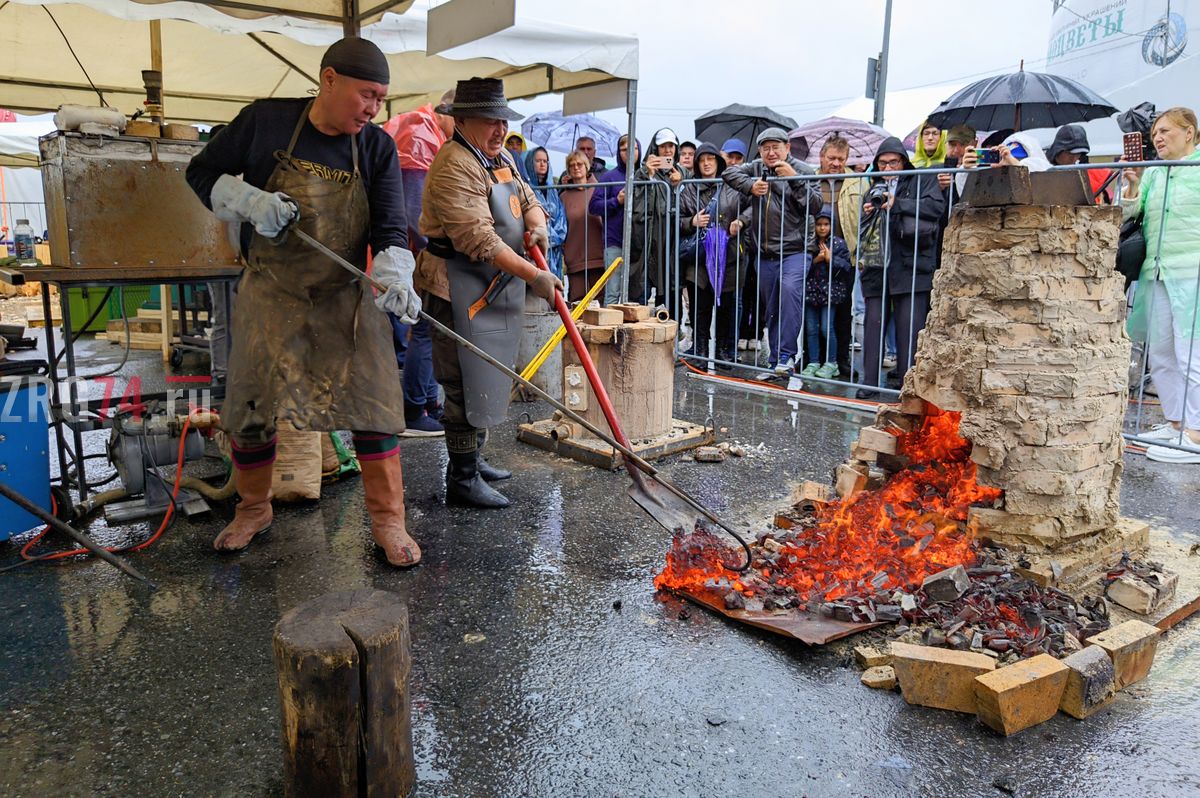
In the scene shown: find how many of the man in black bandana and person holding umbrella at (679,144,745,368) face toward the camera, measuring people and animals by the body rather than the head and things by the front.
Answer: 2

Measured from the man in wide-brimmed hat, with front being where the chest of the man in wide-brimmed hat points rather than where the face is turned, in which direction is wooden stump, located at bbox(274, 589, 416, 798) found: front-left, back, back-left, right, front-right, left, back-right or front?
front-right

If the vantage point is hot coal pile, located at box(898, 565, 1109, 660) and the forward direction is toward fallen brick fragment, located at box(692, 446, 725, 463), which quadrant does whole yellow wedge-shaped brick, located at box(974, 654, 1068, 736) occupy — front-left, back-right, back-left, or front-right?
back-left

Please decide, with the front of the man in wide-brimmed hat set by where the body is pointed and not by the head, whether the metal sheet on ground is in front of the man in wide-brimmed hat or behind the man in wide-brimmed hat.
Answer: in front

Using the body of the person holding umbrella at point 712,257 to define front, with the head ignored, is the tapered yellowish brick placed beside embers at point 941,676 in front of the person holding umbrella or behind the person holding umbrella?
in front

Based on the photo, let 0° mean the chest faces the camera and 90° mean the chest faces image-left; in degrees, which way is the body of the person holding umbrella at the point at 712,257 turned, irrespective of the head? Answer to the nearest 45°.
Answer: approximately 0°

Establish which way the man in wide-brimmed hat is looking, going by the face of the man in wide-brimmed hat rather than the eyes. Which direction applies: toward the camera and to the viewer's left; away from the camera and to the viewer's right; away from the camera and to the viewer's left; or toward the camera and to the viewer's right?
toward the camera and to the viewer's right

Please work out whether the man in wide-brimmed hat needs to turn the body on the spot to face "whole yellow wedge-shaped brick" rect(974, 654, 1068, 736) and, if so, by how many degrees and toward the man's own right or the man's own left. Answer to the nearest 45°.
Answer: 0° — they already face it

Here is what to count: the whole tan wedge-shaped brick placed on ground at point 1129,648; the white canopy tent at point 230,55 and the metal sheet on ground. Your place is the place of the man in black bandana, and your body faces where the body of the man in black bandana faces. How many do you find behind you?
1
